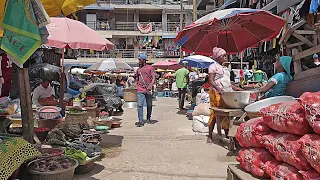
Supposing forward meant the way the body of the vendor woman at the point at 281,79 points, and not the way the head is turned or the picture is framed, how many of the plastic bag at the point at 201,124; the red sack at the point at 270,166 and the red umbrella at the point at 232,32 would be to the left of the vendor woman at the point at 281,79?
1

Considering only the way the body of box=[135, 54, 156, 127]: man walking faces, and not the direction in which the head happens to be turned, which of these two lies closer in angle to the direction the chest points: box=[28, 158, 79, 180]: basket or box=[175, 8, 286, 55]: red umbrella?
the basket

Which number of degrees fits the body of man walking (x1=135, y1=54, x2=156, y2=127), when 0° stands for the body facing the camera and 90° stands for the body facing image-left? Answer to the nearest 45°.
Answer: approximately 45°

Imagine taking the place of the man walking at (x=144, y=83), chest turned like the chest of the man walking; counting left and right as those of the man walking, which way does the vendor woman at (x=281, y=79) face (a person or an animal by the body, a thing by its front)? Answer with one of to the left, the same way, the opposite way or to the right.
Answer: to the right

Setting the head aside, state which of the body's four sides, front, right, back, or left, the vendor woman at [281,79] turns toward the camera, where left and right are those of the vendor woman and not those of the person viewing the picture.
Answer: left

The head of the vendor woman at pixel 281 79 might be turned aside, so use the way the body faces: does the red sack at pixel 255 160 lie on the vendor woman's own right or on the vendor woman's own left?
on the vendor woman's own left

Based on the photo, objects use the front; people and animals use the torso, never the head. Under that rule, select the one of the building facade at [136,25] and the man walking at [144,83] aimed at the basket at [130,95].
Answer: the building facade

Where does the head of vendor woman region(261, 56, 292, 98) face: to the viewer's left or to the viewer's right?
to the viewer's left

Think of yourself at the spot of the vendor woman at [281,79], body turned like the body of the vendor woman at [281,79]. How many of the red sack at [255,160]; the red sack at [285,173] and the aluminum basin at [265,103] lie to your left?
3

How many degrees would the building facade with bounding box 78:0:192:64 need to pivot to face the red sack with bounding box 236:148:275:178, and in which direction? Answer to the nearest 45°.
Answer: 0° — it already faces it

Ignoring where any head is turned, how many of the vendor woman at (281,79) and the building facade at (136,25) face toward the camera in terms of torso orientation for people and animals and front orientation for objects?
1

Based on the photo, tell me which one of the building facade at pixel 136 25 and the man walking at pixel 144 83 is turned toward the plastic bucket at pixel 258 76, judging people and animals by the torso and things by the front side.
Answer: the building facade

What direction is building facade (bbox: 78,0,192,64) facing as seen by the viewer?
toward the camera

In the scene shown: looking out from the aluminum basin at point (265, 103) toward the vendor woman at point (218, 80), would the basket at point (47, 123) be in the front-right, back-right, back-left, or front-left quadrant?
front-left
